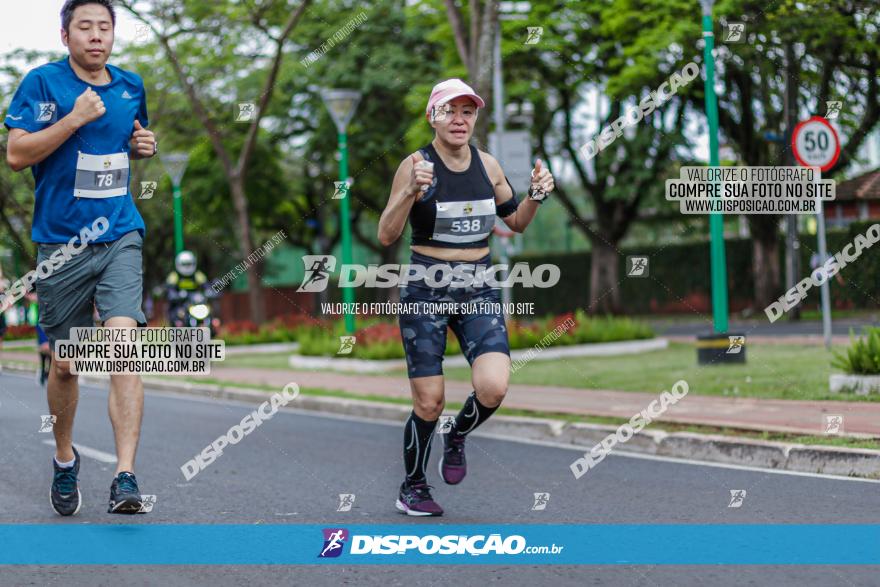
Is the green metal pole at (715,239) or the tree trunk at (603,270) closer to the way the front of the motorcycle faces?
the green metal pole

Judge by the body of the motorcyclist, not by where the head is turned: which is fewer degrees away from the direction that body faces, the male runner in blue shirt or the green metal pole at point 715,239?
the male runner in blue shirt
